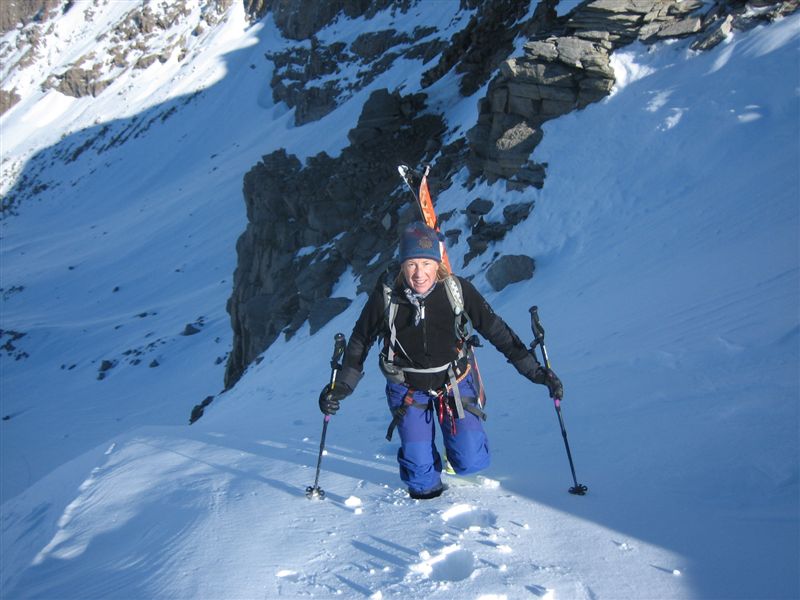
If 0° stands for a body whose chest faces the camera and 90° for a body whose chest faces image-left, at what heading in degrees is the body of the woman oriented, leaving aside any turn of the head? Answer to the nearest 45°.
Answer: approximately 0°
